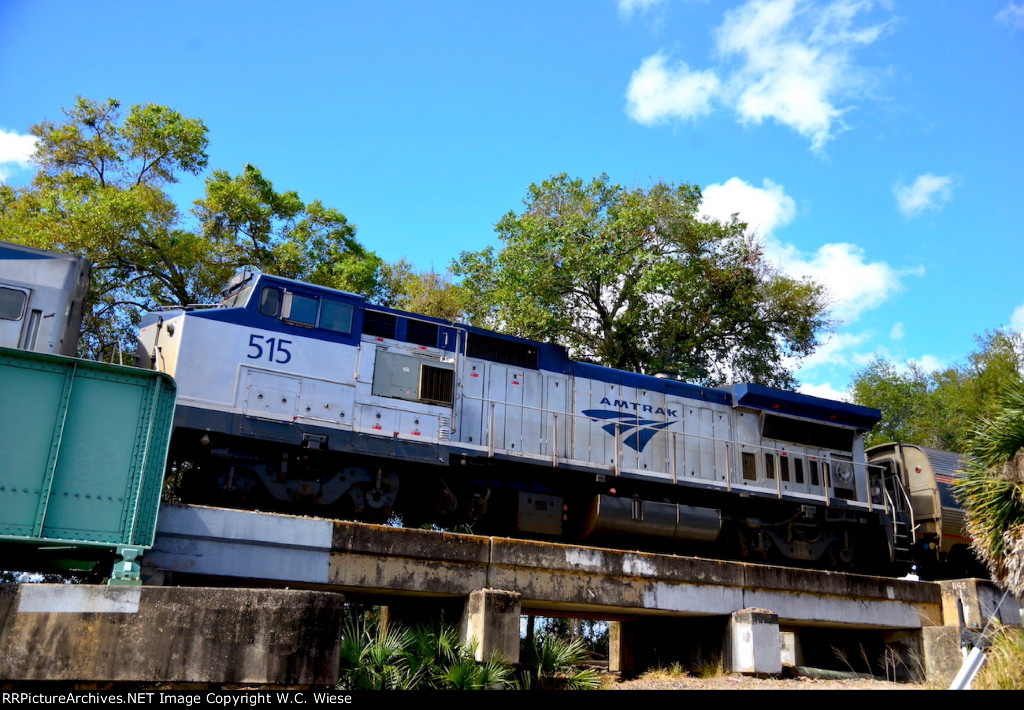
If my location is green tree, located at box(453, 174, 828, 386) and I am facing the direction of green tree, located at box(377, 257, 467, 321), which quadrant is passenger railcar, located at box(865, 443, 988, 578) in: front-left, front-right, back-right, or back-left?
back-left

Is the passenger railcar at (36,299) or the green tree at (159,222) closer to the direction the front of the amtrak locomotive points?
the passenger railcar

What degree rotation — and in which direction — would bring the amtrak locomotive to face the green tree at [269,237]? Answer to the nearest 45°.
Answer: approximately 90° to its right

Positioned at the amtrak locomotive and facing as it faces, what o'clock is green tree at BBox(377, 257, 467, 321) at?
The green tree is roughly at 4 o'clock from the amtrak locomotive.

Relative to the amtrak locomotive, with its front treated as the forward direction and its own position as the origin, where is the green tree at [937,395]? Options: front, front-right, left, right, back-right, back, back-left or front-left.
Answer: back

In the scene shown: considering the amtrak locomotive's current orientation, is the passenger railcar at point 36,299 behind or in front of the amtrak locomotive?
in front

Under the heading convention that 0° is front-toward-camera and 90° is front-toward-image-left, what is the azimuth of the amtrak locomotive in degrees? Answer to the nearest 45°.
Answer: approximately 45°

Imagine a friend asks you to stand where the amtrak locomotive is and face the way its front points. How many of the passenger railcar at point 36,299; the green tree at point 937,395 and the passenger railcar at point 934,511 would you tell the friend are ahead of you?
1

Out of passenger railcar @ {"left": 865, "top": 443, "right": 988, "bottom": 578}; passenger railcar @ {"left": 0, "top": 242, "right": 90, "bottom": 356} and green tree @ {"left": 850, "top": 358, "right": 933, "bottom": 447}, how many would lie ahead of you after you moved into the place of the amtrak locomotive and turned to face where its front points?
1

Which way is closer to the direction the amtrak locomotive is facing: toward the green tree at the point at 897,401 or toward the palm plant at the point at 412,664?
the palm plant

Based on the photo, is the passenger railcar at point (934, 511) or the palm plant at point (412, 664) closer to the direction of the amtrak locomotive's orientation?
the palm plant

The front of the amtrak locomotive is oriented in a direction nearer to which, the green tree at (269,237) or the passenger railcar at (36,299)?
the passenger railcar

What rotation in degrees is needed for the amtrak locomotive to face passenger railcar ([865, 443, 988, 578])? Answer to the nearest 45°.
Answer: approximately 180°

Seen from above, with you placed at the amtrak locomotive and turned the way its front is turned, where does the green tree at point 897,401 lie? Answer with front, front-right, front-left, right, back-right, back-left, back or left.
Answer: back
